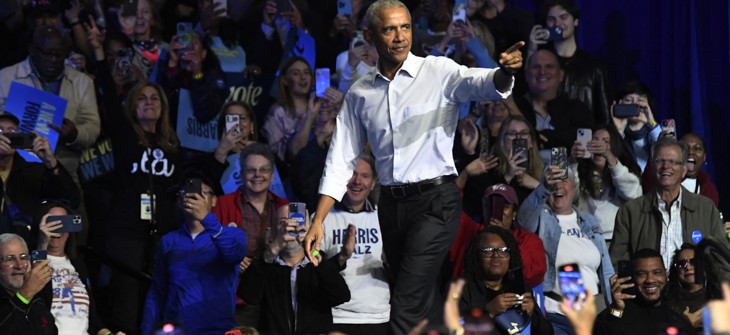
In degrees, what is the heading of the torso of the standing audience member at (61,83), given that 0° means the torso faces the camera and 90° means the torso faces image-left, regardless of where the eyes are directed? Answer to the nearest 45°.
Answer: approximately 0°

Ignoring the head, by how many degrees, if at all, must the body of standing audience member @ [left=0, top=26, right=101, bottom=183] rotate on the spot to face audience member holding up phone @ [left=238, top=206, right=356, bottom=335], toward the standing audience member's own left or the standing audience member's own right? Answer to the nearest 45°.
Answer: approximately 45° to the standing audience member's own left

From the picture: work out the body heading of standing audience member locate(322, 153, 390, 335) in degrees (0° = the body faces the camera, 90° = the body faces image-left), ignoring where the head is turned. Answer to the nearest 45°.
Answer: approximately 0°

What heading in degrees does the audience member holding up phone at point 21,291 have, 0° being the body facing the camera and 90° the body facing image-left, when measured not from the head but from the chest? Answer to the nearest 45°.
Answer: approximately 315°

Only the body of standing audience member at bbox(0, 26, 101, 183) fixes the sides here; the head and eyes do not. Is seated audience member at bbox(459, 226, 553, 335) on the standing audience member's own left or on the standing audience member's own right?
on the standing audience member's own left
